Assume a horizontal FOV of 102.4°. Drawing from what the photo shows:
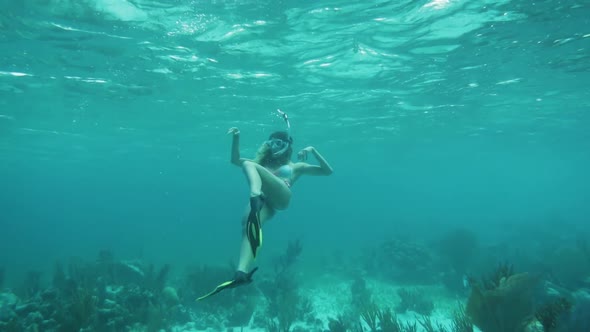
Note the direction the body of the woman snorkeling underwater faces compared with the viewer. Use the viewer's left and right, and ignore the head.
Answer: facing the viewer and to the left of the viewer
